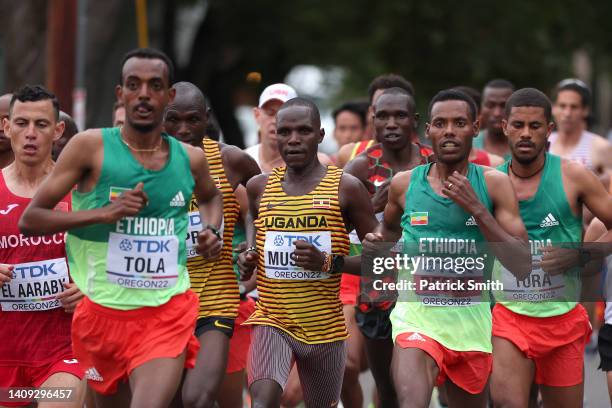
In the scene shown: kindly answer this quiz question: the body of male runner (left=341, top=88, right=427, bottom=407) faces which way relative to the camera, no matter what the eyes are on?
toward the camera

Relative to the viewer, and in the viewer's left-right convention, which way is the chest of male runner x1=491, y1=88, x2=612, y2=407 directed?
facing the viewer

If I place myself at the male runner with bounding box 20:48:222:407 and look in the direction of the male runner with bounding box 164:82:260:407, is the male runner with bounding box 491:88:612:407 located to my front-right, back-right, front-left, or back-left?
front-right

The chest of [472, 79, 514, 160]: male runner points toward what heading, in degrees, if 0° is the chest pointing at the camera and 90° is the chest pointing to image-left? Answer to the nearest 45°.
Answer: approximately 0°

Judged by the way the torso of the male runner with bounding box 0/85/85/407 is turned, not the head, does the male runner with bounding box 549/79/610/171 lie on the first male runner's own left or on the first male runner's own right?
on the first male runner's own left

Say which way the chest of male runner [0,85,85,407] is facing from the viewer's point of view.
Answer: toward the camera

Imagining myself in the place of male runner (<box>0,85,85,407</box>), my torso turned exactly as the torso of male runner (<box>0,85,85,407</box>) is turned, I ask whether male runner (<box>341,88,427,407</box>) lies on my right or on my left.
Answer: on my left
